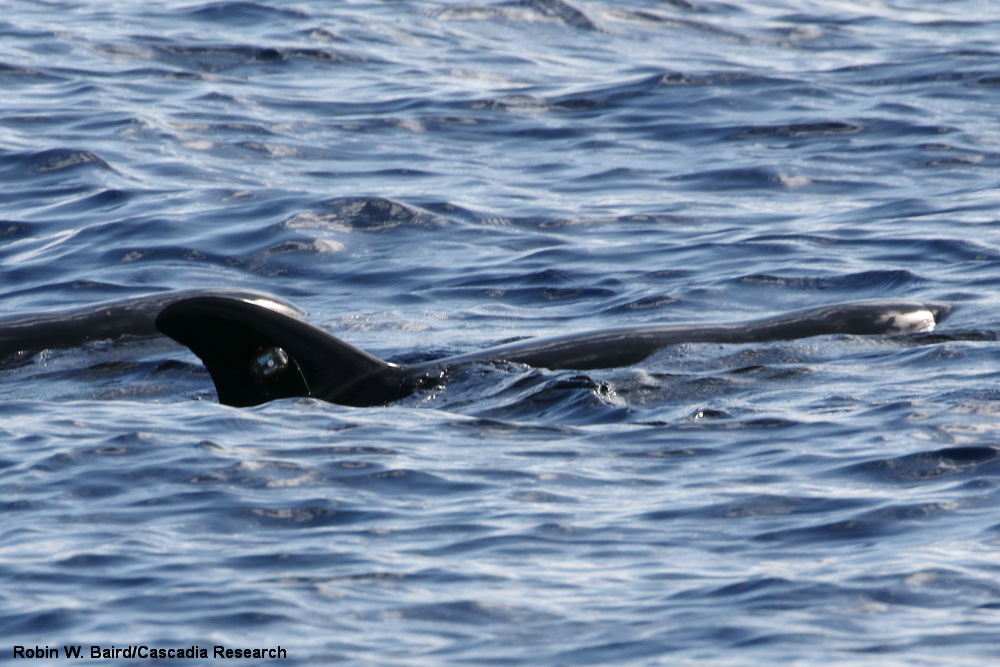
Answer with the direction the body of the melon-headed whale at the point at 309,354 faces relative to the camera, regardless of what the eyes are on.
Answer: to the viewer's right
